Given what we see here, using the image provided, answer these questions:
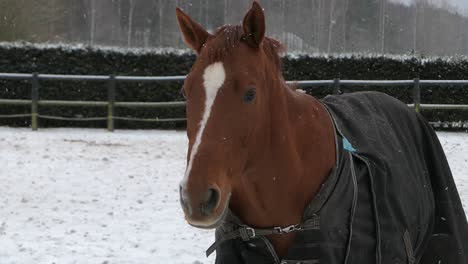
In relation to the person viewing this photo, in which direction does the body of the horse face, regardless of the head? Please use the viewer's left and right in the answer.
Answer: facing the viewer and to the left of the viewer

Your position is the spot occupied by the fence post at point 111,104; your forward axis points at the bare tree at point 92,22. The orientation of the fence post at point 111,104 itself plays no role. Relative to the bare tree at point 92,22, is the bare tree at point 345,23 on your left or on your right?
right

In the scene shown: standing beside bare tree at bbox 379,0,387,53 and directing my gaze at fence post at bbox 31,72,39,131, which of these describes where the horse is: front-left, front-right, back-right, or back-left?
front-left

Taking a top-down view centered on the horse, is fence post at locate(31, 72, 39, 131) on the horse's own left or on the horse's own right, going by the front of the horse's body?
on the horse's own right

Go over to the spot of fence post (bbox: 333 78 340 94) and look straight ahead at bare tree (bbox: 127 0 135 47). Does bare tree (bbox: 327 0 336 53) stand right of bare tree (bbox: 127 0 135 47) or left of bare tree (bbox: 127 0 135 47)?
right

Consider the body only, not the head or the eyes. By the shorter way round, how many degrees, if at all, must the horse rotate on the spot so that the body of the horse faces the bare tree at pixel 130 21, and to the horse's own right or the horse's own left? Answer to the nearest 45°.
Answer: approximately 135° to the horse's own right

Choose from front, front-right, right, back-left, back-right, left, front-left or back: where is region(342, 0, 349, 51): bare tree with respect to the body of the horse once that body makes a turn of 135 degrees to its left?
left

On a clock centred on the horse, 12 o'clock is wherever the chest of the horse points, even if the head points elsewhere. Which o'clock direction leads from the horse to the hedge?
The hedge is roughly at 4 o'clock from the horse.

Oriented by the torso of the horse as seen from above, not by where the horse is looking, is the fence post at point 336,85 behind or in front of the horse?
behind

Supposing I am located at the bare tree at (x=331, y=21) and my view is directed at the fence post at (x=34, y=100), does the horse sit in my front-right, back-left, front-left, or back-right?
front-left

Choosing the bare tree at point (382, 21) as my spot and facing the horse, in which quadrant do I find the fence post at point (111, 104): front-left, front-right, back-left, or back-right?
front-right
